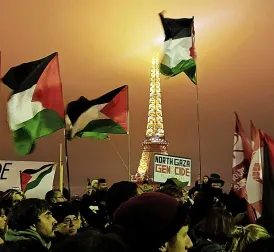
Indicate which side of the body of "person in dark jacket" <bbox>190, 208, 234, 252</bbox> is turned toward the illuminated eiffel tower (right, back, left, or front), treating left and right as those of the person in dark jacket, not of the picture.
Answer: front

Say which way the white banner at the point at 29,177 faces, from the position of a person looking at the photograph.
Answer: facing the viewer

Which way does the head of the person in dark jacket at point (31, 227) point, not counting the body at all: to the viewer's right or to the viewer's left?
to the viewer's right

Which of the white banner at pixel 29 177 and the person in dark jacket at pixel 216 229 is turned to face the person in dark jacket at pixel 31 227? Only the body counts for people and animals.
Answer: the white banner

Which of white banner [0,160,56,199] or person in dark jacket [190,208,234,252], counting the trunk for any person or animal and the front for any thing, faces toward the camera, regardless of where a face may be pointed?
the white banner

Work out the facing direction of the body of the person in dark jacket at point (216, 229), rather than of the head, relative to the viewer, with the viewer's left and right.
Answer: facing away from the viewer

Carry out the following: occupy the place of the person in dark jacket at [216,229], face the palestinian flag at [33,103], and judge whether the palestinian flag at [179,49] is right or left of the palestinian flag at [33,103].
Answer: right

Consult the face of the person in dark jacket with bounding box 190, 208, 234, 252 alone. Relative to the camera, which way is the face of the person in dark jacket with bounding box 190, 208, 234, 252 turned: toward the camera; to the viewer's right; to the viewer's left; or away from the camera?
away from the camera

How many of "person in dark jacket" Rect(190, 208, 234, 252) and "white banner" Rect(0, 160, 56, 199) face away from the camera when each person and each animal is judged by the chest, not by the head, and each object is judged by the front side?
1
